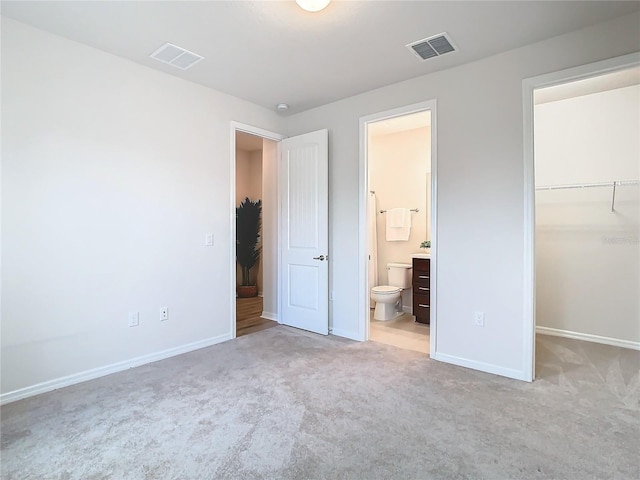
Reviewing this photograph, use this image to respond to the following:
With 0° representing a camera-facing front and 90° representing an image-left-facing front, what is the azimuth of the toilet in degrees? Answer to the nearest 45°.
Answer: approximately 45°

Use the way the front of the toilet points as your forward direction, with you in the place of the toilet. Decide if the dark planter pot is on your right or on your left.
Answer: on your right

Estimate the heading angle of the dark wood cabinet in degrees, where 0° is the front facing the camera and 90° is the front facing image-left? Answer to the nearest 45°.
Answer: approximately 45°
